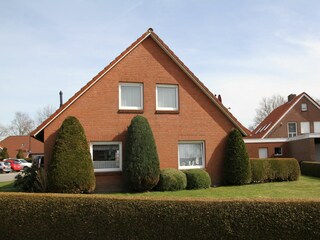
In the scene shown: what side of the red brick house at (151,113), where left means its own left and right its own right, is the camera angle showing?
front

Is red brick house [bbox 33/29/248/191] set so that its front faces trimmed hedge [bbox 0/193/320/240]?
yes

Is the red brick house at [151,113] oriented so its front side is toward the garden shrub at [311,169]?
no

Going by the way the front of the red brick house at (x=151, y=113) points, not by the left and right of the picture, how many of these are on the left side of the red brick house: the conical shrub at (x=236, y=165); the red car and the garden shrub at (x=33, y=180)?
1

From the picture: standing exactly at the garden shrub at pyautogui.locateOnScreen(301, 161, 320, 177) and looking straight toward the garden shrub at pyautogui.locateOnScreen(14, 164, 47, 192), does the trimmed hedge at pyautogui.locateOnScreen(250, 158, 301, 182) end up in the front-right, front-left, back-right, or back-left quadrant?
front-left

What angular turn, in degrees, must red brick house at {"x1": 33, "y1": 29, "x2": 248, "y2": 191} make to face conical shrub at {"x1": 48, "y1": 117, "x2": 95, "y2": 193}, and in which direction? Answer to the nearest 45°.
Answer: approximately 45° to its right

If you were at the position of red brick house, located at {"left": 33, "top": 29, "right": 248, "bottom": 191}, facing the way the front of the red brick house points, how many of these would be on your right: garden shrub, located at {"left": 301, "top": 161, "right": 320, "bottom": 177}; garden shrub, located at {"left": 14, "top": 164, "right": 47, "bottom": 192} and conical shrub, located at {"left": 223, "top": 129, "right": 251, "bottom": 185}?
1

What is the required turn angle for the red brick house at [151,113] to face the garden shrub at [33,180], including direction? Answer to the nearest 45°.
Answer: approximately 90° to its right

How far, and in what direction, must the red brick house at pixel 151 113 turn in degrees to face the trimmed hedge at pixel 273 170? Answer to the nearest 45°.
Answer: approximately 90° to its left
